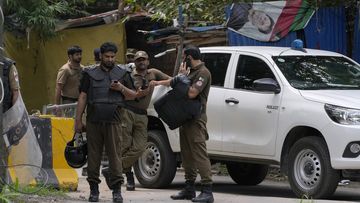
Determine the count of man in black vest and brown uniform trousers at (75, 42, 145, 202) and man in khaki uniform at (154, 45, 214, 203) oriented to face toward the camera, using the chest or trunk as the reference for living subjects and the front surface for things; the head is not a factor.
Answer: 1

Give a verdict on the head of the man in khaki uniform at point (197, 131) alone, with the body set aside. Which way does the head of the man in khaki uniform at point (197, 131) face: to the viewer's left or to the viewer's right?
to the viewer's left

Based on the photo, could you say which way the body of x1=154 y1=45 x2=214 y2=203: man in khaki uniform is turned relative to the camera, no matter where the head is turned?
to the viewer's left

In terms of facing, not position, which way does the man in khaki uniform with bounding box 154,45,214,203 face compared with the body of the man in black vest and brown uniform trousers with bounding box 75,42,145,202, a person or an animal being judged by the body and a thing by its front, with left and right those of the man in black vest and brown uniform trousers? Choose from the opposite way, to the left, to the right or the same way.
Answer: to the right

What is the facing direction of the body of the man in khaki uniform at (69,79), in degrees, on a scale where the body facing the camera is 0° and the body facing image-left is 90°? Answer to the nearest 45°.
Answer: approximately 315°

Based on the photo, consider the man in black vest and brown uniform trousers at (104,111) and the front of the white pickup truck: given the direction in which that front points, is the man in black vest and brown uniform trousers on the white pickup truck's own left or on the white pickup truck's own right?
on the white pickup truck's own right

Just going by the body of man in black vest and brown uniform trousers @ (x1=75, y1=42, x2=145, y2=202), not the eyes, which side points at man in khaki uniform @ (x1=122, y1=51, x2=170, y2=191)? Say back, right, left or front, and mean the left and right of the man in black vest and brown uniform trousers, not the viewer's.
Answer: back
